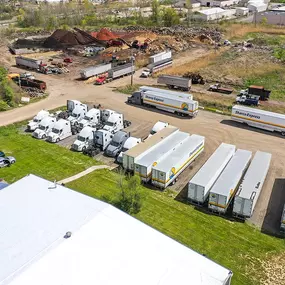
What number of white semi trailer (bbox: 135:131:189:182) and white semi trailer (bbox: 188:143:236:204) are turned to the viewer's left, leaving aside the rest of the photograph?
0

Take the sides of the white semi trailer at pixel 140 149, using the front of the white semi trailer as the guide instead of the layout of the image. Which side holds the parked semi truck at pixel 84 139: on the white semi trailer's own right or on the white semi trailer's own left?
on the white semi trailer's own left

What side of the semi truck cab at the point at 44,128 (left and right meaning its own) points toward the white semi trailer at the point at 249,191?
left

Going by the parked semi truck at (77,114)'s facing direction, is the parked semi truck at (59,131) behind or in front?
in front

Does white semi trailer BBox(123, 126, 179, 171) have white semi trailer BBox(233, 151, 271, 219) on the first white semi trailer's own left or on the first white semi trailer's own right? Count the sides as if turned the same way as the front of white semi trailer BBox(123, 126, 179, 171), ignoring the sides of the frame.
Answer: on the first white semi trailer's own right

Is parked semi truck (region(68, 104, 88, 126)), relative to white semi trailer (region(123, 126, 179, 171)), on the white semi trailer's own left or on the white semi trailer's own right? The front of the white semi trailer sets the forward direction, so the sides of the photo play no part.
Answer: on the white semi trailer's own left

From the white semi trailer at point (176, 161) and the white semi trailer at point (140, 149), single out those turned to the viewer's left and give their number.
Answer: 0

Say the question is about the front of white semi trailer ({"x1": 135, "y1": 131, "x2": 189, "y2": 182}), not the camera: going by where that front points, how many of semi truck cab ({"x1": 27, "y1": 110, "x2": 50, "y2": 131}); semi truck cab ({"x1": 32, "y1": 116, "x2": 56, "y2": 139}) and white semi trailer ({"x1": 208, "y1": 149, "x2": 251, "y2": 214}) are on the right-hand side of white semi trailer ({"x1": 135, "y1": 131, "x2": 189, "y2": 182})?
1

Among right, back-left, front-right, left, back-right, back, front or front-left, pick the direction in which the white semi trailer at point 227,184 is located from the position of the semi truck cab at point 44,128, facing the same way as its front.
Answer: left

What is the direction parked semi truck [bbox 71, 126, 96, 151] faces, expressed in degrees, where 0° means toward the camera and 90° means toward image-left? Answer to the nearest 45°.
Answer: approximately 45°

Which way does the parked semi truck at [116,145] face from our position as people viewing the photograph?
facing the viewer and to the left of the viewer

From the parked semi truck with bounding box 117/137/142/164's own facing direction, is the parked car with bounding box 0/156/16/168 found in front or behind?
in front
